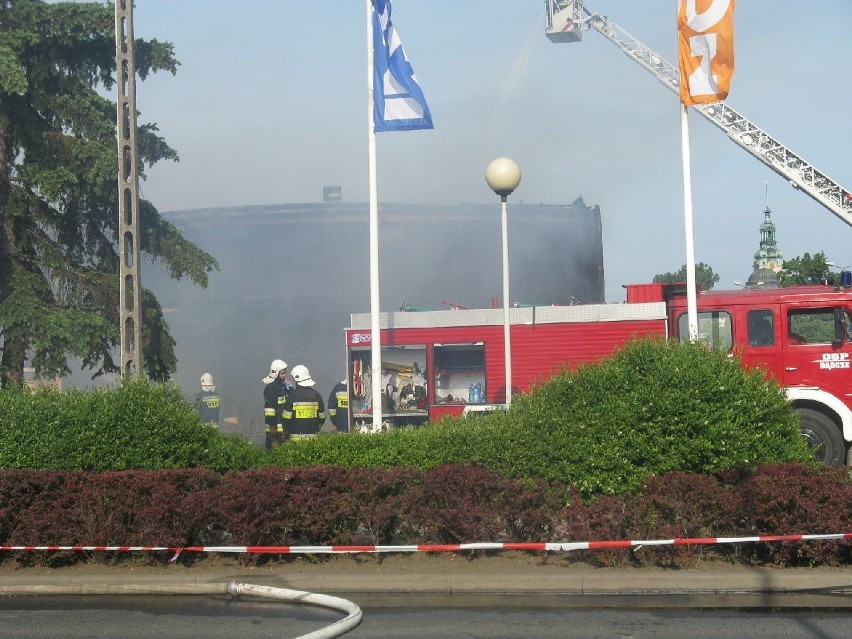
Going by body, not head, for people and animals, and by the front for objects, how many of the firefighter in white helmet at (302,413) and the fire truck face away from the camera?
1

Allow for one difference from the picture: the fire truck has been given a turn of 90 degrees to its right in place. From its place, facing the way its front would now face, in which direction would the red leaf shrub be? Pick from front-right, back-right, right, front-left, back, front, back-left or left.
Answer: front

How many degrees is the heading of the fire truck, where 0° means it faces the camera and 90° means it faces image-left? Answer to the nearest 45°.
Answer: approximately 270°

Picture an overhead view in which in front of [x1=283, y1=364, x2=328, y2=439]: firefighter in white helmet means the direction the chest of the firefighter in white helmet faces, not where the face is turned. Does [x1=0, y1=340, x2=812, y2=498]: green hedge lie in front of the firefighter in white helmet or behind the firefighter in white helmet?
behind

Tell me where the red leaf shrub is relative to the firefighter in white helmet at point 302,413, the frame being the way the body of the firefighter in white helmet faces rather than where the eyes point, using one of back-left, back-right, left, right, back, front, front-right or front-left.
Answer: back

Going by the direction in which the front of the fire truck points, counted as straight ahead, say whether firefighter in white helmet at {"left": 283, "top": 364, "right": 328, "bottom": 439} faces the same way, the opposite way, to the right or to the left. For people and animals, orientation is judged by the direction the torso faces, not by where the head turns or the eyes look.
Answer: to the left

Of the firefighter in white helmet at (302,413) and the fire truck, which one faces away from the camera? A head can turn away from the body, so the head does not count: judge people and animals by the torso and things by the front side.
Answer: the firefighter in white helmet

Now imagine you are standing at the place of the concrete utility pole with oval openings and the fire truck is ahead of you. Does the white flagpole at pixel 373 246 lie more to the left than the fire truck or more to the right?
right

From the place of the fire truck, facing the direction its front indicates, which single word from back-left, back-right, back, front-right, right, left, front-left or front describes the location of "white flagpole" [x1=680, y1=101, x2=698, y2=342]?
front-right

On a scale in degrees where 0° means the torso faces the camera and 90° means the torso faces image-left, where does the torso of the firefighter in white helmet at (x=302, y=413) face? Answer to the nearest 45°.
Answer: approximately 180°

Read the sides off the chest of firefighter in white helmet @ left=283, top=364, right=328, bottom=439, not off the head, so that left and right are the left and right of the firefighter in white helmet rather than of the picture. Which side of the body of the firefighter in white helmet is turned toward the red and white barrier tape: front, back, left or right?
back

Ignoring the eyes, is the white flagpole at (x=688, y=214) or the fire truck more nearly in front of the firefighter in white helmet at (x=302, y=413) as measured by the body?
the fire truck
